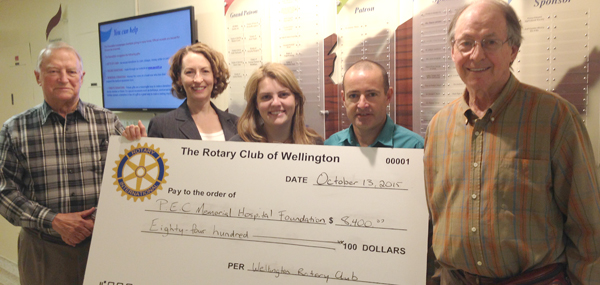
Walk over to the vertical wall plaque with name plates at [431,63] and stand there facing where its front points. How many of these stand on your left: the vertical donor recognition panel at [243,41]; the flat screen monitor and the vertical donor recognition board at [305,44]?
0

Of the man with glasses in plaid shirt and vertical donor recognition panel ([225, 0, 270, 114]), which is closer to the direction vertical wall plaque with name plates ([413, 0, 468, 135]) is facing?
the man with glasses in plaid shirt

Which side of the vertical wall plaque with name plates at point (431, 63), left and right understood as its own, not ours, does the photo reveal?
front

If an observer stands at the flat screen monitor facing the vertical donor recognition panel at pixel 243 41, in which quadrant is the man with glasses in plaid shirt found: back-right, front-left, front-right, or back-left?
front-right

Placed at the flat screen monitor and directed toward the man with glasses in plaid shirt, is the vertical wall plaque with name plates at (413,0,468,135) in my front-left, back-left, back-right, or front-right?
front-left

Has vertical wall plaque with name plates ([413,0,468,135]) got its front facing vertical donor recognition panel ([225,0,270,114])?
no

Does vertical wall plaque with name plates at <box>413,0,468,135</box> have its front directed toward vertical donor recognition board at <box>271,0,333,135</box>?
no

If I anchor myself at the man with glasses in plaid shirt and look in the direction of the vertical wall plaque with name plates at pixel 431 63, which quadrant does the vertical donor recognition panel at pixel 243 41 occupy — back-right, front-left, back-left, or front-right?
front-left

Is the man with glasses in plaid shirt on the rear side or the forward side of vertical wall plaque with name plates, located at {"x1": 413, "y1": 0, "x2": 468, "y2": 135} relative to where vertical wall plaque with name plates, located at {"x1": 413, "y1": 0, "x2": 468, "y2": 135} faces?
on the forward side

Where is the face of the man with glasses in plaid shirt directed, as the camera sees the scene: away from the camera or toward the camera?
toward the camera

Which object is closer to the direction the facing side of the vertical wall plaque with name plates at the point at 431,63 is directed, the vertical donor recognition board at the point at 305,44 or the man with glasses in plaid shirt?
the man with glasses in plaid shirt

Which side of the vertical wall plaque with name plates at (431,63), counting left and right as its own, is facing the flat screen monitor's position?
right

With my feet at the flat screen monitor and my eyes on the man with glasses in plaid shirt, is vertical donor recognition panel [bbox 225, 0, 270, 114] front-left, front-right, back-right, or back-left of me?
front-left
